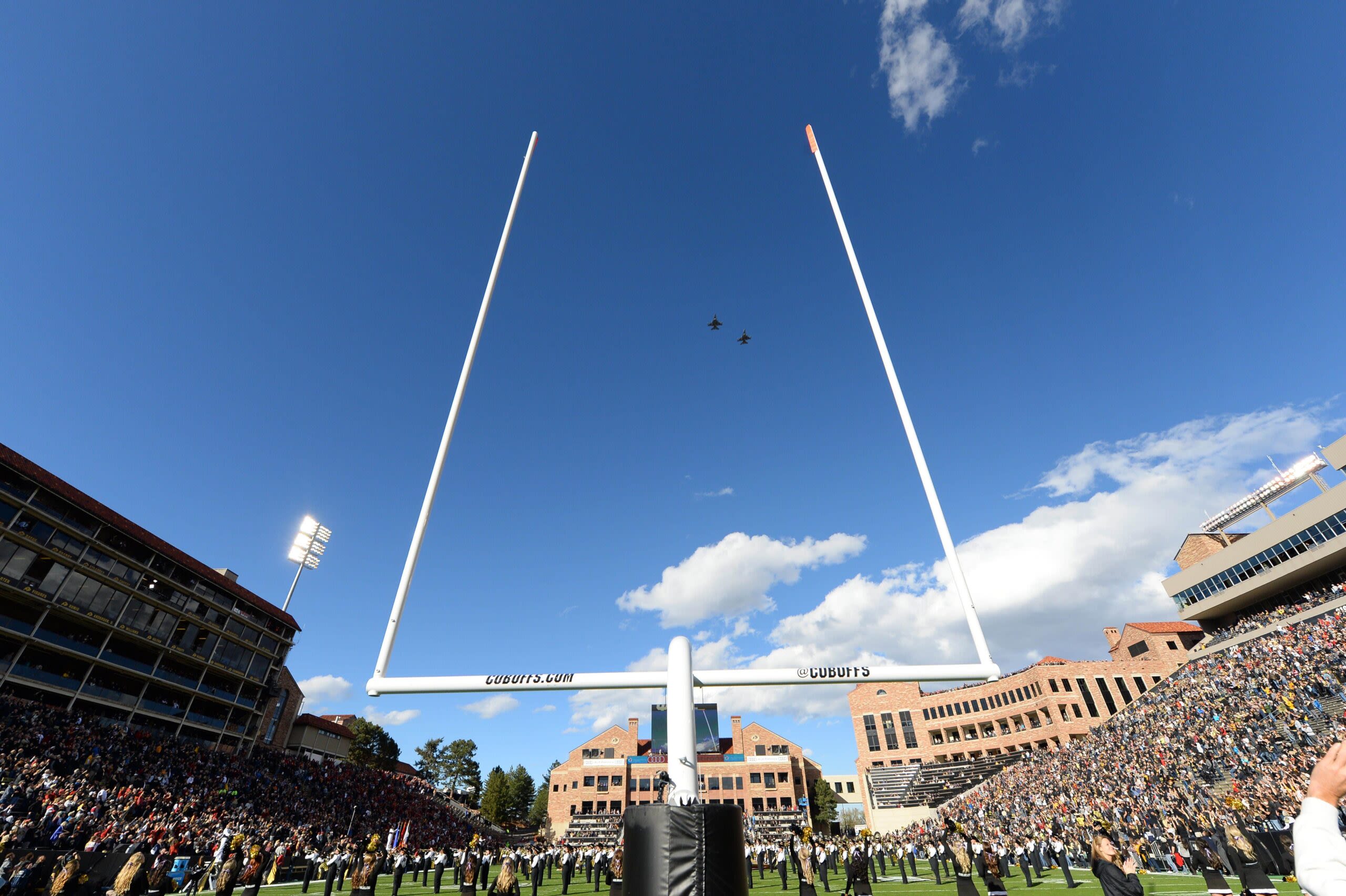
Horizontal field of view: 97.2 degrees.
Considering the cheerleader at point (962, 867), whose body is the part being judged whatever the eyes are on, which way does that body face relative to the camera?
away from the camera

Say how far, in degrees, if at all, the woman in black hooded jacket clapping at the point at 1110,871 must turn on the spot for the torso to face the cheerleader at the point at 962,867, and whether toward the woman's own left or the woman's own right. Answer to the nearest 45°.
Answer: approximately 135° to the woman's own left

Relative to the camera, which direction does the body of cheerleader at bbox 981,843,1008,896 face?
away from the camera

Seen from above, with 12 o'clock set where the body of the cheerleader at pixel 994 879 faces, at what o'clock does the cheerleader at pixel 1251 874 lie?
the cheerleader at pixel 1251 874 is roughly at 3 o'clock from the cheerleader at pixel 994 879.

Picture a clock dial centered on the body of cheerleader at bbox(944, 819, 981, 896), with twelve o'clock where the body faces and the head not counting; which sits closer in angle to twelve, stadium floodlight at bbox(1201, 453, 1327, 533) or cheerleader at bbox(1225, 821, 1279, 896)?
the stadium floodlight

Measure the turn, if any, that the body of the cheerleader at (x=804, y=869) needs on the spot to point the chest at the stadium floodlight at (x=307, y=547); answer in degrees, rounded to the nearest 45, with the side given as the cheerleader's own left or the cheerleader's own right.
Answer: approximately 45° to the cheerleader's own left

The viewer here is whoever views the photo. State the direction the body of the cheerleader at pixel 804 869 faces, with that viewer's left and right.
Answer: facing away from the viewer

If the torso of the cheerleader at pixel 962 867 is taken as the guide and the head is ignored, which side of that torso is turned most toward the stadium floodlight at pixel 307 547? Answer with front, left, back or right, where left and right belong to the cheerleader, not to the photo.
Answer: left

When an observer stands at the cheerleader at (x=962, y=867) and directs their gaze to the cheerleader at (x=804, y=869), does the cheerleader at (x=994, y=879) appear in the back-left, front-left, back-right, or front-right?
back-left

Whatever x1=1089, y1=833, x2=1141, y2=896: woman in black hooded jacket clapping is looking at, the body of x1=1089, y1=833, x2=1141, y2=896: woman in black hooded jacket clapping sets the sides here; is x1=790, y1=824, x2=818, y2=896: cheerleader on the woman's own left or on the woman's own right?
on the woman's own left

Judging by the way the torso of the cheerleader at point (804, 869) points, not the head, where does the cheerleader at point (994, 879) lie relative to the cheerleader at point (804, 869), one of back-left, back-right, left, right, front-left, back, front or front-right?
back-right
